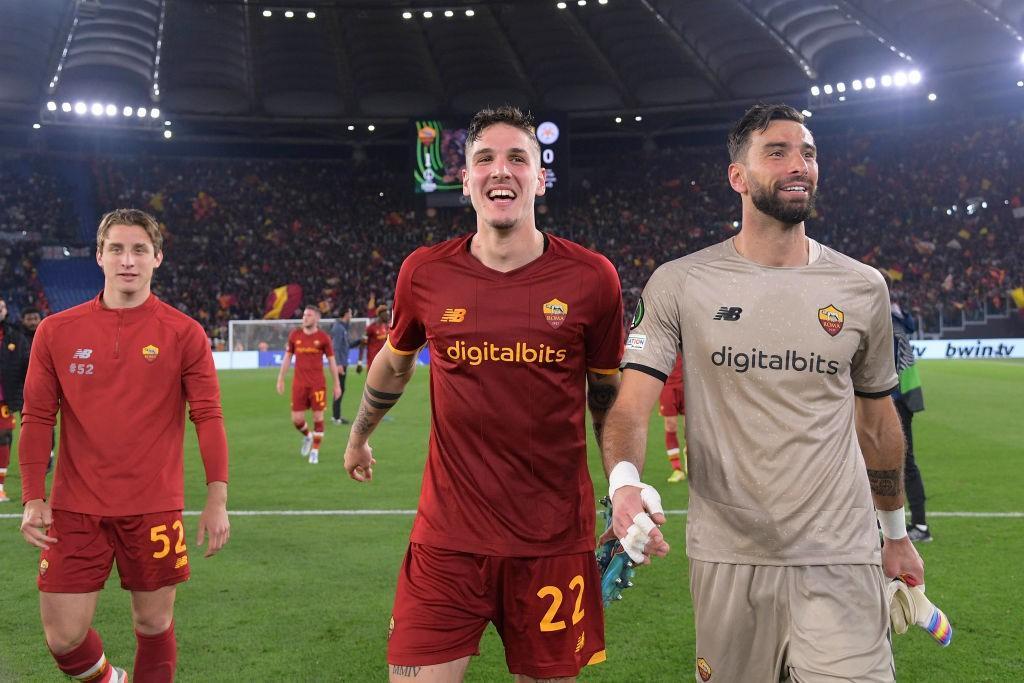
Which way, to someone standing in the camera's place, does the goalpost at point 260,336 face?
facing the viewer

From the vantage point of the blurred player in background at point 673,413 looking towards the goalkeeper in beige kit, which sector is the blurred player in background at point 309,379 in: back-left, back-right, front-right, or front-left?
back-right

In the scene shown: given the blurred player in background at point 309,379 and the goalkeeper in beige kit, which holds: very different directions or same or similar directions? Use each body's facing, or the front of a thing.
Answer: same or similar directions

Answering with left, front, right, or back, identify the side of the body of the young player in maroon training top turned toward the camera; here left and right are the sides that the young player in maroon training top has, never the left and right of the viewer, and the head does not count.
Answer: front

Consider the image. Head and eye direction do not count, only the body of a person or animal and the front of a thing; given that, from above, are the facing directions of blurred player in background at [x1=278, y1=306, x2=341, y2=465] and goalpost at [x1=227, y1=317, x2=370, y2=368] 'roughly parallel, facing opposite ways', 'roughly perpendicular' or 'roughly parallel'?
roughly parallel

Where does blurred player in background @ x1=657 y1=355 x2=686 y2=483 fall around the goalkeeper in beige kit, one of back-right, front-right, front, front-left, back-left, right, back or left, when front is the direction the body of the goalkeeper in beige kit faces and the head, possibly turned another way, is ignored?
back

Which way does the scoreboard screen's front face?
toward the camera

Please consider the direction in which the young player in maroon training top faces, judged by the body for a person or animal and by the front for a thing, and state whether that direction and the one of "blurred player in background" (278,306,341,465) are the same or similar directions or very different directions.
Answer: same or similar directions

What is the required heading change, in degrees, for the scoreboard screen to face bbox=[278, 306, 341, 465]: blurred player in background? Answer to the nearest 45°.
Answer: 0° — it already faces them

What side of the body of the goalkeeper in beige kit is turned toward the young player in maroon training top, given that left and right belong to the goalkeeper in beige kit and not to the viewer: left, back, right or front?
right

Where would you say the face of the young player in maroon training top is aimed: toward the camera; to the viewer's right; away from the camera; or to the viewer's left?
toward the camera

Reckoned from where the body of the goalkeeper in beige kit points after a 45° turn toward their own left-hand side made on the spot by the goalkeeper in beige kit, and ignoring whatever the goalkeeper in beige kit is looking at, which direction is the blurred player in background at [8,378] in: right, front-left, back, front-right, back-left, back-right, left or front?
back
